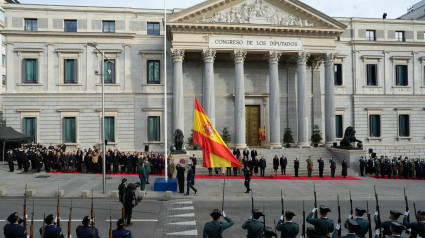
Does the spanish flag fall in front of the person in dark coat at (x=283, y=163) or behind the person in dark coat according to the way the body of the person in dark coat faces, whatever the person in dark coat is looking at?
in front

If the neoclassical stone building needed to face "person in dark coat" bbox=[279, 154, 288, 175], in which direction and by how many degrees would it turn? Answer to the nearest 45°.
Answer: approximately 45° to its left

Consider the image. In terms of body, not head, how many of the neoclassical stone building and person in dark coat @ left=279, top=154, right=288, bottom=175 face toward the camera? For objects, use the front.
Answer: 2

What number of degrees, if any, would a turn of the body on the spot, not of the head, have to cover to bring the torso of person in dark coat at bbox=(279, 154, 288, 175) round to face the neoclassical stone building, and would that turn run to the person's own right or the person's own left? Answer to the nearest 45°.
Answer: approximately 135° to the person's own right

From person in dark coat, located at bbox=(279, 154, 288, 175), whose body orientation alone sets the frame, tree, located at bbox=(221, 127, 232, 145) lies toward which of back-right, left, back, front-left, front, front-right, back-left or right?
back-right

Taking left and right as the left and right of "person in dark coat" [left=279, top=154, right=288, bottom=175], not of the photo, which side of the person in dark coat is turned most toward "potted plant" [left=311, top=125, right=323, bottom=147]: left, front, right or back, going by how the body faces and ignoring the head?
back

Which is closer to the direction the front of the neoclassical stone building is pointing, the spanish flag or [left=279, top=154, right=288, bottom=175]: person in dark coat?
the spanish flag

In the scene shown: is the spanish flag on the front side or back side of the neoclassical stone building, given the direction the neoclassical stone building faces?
on the front side

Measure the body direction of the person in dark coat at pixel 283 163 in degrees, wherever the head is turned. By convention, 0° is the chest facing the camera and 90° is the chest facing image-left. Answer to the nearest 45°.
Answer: approximately 0°

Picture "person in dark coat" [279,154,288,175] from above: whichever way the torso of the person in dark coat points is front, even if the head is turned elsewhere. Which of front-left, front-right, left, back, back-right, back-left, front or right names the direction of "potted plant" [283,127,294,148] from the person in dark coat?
back

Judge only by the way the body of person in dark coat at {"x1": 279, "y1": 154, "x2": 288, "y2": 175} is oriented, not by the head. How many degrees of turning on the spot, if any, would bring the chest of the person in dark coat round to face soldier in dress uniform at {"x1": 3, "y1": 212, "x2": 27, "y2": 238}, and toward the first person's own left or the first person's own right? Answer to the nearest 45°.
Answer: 0° — they already face them

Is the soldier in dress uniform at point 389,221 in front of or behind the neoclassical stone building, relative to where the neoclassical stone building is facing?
in front
